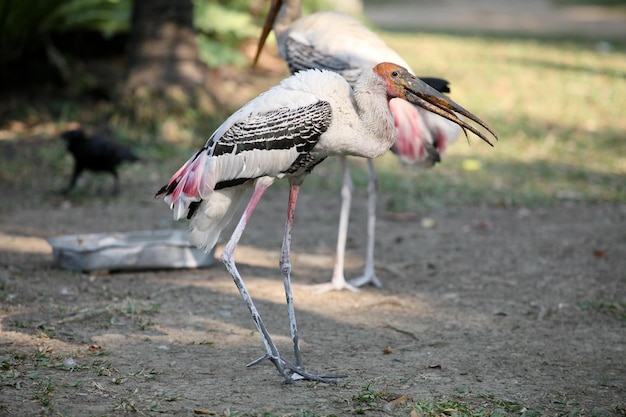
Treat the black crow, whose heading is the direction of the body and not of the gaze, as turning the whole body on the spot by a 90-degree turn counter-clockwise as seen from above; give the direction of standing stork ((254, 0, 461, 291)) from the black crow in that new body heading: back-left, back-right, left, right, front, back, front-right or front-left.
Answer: front-left

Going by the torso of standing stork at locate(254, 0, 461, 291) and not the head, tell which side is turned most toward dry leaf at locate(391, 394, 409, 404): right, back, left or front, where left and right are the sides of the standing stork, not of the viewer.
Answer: left

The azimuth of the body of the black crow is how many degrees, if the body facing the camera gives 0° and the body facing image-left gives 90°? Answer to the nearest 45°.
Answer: approximately 90°

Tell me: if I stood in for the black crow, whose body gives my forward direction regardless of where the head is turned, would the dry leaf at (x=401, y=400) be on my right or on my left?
on my left

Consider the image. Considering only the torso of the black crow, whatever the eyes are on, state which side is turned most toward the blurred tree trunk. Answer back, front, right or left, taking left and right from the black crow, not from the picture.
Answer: right

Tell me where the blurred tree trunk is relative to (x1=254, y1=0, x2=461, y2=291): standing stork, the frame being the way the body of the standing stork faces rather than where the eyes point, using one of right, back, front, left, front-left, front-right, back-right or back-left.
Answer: front-right

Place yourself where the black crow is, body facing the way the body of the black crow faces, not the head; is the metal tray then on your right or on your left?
on your left
